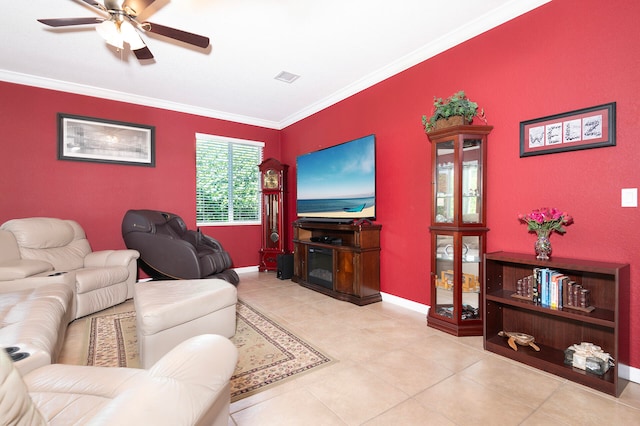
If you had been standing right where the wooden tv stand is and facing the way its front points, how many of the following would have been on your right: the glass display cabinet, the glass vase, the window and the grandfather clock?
2

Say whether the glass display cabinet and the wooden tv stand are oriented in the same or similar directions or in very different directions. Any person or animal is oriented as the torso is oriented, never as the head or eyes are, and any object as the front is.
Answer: same or similar directions

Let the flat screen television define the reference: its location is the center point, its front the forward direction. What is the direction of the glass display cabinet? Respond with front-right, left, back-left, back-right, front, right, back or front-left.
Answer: left

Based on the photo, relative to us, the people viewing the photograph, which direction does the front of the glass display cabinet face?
facing the viewer and to the left of the viewer

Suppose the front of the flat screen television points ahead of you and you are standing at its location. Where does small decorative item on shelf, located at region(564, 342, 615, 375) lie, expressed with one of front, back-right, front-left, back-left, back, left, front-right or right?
left

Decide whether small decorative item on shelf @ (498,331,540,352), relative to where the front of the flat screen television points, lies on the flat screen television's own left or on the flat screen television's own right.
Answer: on the flat screen television's own left

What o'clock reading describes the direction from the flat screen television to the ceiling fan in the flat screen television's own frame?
The ceiling fan is roughly at 12 o'clock from the flat screen television.

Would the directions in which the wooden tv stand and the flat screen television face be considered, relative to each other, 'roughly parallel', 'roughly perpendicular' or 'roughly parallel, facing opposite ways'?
roughly parallel

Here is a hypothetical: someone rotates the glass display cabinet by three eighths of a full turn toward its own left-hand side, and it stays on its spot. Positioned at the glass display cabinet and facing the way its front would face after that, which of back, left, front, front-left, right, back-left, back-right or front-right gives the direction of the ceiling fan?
back-right

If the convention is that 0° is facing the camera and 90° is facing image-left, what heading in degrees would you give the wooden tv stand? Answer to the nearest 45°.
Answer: approximately 45°

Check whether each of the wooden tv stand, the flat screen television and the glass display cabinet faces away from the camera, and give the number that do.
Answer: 0

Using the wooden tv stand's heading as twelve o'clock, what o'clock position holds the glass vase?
The glass vase is roughly at 9 o'clock from the wooden tv stand.

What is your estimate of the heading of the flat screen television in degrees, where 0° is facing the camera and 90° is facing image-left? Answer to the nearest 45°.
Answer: approximately 45°

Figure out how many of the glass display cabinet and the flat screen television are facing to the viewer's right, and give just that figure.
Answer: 0

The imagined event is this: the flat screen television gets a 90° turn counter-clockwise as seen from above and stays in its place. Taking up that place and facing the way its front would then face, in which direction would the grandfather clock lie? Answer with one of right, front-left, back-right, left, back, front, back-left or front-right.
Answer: back

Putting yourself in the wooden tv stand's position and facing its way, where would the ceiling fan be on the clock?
The ceiling fan is roughly at 12 o'clock from the wooden tv stand.

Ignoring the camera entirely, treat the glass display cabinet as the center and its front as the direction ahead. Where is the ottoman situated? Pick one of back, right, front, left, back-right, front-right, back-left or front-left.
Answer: front
